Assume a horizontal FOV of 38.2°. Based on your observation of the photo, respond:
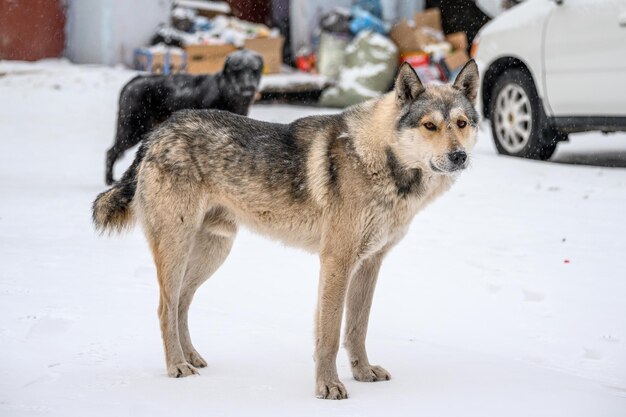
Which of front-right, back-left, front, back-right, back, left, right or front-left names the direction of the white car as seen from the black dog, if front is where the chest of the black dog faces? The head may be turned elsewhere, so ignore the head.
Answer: front

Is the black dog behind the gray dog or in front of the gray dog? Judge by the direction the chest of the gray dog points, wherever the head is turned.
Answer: behind

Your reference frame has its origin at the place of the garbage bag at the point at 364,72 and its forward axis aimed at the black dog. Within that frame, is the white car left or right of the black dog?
left

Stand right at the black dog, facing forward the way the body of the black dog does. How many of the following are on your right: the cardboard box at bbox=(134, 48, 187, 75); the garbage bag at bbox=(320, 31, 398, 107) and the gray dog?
1

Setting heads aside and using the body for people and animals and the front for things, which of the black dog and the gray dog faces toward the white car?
the black dog

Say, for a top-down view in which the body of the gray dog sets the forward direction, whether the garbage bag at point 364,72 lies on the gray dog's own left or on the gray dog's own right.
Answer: on the gray dog's own left

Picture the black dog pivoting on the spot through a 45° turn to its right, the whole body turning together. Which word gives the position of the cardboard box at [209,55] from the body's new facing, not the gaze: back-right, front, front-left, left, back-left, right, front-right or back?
back-left

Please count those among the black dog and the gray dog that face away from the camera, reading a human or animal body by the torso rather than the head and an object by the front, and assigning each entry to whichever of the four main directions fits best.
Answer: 0

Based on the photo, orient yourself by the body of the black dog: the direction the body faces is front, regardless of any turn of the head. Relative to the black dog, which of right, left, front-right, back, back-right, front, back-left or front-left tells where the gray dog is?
right

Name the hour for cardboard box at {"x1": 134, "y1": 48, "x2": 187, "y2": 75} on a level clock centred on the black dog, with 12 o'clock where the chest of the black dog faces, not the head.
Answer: The cardboard box is roughly at 9 o'clock from the black dog.

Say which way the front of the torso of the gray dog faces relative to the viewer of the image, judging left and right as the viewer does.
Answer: facing the viewer and to the right of the viewer

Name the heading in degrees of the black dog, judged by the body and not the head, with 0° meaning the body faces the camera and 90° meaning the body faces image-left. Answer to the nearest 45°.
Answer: approximately 270°

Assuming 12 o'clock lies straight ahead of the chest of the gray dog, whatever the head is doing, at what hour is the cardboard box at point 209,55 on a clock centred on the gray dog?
The cardboard box is roughly at 7 o'clock from the gray dog.
